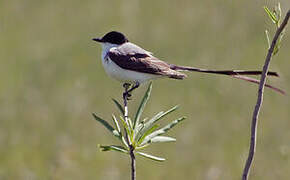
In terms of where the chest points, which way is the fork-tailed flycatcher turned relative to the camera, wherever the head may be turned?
to the viewer's left

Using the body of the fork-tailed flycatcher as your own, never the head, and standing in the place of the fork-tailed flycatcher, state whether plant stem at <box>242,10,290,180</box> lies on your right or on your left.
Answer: on your left
